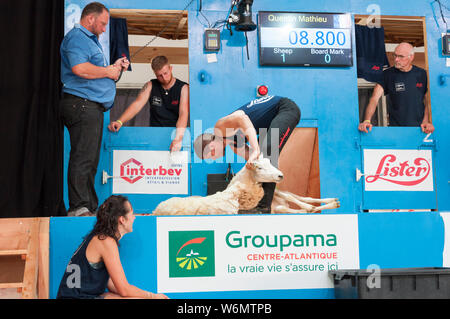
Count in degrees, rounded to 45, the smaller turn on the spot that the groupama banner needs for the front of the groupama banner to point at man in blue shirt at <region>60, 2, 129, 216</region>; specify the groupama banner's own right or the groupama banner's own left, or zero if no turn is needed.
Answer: approximately 135° to the groupama banner's own right

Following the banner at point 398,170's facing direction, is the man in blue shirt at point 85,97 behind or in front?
in front

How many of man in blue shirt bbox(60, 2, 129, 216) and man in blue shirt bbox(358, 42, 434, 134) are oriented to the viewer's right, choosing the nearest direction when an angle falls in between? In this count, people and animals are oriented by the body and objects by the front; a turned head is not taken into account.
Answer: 1

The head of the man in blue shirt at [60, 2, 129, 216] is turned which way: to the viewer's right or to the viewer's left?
to the viewer's right

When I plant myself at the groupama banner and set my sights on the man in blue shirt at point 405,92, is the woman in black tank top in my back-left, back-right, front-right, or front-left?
back-left

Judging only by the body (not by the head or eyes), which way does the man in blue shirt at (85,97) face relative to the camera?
to the viewer's right

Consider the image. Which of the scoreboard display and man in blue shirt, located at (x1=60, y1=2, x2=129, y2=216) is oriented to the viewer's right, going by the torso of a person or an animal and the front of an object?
the man in blue shirt

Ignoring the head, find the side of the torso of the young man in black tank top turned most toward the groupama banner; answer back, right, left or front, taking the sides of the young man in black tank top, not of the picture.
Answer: front

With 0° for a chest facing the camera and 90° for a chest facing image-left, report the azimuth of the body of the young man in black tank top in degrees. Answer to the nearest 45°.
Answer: approximately 0°

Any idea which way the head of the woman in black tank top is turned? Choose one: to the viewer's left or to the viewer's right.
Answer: to the viewer's right

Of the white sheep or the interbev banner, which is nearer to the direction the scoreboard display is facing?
the white sheep
